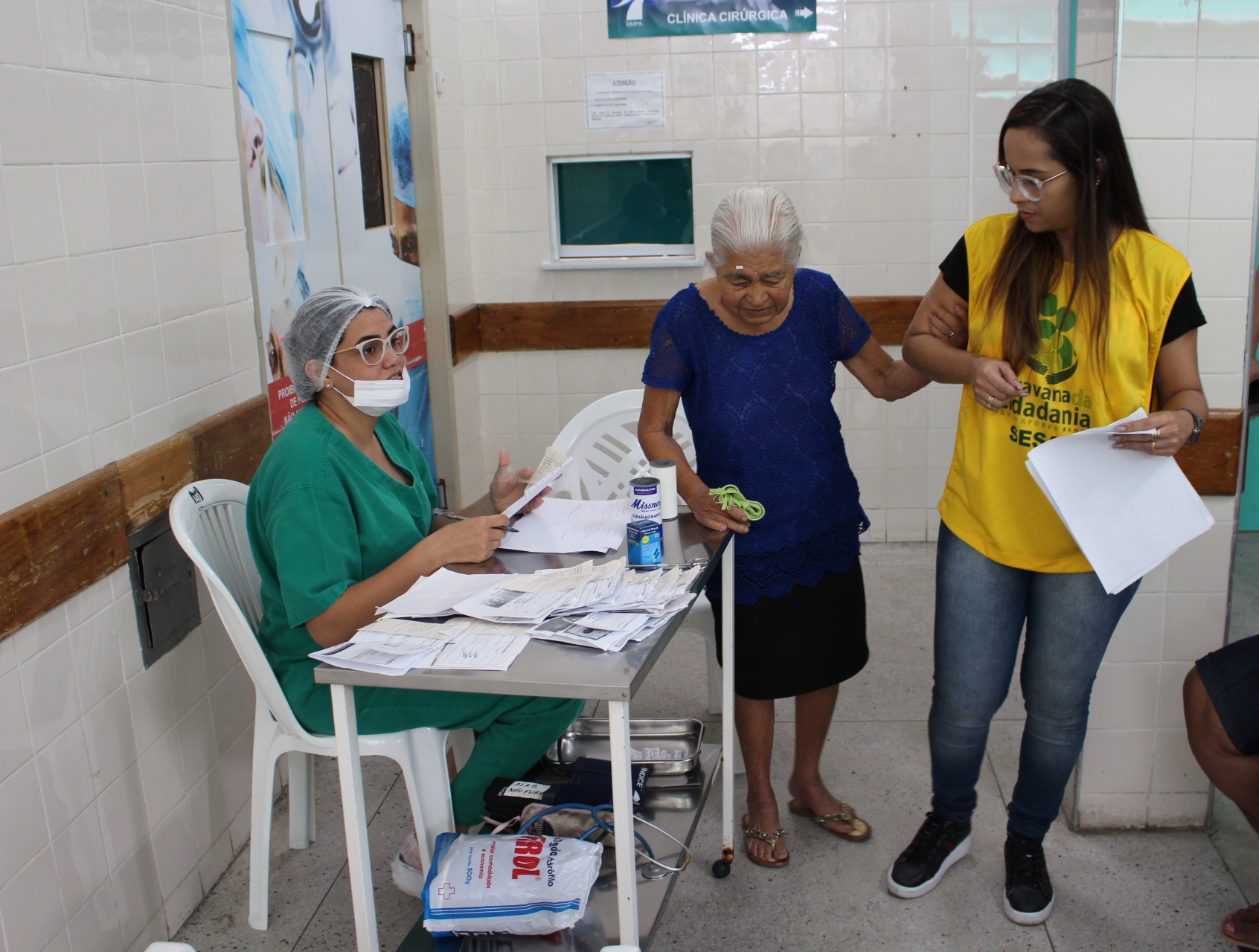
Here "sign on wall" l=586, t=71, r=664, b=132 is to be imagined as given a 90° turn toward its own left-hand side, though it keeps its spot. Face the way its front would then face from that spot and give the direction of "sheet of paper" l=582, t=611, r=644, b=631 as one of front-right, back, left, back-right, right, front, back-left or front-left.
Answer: right

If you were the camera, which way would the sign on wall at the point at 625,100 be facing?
facing the viewer

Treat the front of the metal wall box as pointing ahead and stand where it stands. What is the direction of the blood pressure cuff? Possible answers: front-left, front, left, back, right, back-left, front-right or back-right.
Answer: front

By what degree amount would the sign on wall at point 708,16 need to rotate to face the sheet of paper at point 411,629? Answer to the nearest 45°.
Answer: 0° — it already faces it

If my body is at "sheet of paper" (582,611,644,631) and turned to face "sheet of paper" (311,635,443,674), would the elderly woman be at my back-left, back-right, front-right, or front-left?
back-right

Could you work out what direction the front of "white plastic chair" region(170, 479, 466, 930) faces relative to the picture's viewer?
facing to the right of the viewer

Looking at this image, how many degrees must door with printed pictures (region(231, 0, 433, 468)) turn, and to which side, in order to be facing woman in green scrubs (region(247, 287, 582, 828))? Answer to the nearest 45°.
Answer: approximately 45° to its right

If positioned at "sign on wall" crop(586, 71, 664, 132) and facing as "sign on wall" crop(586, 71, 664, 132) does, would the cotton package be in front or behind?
in front

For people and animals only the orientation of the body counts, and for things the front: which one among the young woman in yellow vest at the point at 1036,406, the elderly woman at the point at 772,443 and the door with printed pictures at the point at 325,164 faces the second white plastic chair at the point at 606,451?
the door with printed pictures

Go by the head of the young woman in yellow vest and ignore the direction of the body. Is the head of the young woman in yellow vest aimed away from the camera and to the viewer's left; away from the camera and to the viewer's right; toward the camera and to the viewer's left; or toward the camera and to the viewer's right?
toward the camera and to the viewer's left

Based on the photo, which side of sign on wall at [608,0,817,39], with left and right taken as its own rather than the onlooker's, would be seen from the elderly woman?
front

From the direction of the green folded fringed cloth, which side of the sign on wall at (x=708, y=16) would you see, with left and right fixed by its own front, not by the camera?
front

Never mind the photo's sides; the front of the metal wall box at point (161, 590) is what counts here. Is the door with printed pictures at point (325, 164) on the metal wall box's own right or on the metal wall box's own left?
on the metal wall box's own left

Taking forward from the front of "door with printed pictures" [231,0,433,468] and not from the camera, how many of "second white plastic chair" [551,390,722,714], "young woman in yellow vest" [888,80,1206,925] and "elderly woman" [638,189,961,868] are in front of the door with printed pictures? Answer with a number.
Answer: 3

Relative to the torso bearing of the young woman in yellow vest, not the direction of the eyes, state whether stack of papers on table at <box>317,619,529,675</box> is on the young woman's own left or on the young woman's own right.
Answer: on the young woman's own right
